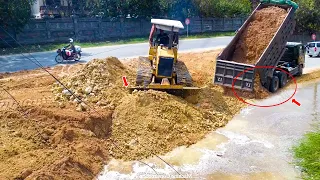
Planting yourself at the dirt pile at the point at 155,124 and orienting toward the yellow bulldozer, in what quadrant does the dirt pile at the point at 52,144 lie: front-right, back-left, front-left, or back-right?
back-left

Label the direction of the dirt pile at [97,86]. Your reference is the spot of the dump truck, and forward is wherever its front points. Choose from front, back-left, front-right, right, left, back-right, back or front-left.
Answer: back

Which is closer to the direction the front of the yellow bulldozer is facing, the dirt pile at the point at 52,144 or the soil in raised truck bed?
the dirt pile

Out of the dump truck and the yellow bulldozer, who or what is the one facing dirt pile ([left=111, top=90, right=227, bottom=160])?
the yellow bulldozer

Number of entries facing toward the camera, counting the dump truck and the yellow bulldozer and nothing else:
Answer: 1

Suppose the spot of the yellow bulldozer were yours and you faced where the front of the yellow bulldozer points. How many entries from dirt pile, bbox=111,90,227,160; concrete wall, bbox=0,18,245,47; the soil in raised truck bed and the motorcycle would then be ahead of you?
1

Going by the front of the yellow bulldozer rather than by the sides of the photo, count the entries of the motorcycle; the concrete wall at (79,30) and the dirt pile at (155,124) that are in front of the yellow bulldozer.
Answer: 1

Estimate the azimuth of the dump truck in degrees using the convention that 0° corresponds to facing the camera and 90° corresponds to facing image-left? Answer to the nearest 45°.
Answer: approximately 225°

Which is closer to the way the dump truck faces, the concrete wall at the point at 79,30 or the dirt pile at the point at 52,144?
the concrete wall

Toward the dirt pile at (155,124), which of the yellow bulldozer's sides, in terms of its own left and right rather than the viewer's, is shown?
front

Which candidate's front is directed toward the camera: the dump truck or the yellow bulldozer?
the yellow bulldozer

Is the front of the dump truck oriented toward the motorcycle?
no

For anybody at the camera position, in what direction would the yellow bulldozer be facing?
facing the viewer

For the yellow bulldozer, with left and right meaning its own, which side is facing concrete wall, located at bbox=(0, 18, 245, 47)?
back

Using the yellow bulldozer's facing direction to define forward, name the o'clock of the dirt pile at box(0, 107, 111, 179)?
The dirt pile is roughly at 1 o'clock from the yellow bulldozer.

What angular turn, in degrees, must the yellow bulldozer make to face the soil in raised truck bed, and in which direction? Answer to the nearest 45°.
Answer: approximately 135° to its left

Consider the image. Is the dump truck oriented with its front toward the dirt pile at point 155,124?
no

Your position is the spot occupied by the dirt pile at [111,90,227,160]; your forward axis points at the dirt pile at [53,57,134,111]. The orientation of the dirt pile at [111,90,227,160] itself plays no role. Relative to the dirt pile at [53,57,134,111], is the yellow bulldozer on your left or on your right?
right

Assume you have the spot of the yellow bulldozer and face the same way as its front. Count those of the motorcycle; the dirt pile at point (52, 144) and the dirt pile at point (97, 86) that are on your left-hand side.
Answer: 0

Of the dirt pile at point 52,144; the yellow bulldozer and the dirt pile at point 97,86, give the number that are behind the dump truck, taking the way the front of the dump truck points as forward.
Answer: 3
